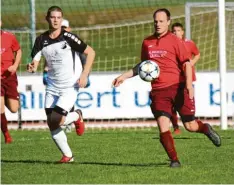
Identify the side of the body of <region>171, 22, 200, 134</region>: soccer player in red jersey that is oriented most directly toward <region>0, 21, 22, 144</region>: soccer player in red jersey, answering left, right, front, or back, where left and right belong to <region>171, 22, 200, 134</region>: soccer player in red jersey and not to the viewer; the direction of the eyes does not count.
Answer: front

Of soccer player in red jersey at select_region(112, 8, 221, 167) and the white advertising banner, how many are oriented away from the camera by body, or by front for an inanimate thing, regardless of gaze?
0

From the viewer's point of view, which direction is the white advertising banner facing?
toward the camera

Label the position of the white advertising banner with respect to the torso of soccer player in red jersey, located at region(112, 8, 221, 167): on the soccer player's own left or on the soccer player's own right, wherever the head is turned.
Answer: on the soccer player's own right

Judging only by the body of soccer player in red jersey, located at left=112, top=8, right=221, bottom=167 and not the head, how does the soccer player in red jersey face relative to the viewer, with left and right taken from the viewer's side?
facing the viewer and to the left of the viewer

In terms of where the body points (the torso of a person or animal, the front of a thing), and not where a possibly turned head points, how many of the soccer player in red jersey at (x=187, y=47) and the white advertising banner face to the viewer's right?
0

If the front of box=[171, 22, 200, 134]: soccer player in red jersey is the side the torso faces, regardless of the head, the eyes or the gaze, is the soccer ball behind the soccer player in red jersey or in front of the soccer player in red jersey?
in front

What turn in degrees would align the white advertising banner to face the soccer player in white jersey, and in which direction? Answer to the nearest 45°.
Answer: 0° — it already faces them
